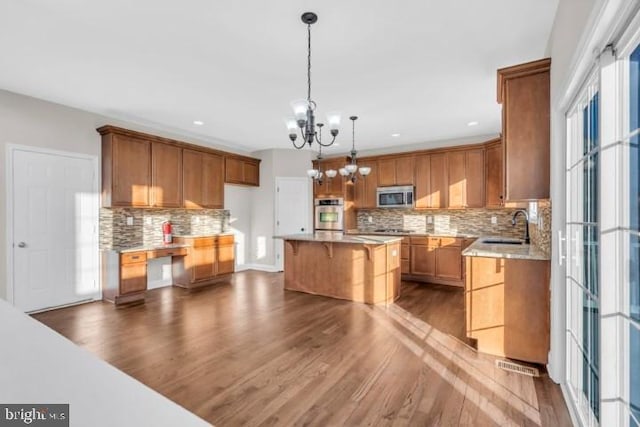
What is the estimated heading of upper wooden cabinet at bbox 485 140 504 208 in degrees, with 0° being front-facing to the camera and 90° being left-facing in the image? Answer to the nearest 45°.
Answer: approximately 45°

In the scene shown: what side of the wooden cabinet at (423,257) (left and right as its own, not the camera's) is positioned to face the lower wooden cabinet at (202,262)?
right

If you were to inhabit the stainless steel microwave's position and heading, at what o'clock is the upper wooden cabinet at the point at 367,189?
The upper wooden cabinet is roughly at 4 o'clock from the stainless steel microwave.

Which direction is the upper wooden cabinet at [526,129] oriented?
to the viewer's left

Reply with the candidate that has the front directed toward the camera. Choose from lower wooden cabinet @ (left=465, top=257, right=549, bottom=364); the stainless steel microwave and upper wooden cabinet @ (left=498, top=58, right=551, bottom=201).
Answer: the stainless steel microwave

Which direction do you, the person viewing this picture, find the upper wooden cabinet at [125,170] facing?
facing the viewer and to the right of the viewer

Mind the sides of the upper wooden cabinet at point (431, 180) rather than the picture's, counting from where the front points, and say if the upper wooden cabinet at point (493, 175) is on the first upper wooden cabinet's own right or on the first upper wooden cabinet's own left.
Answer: on the first upper wooden cabinet's own left

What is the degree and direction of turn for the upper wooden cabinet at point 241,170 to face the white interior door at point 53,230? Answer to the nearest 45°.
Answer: approximately 90° to its right

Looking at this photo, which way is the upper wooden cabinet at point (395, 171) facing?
toward the camera

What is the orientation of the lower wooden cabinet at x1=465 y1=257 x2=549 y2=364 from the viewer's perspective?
to the viewer's left

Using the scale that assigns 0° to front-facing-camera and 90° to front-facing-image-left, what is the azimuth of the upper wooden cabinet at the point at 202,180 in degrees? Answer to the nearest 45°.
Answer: approximately 315°

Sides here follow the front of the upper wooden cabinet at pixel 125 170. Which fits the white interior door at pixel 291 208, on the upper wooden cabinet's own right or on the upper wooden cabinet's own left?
on the upper wooden cabinet's own left
